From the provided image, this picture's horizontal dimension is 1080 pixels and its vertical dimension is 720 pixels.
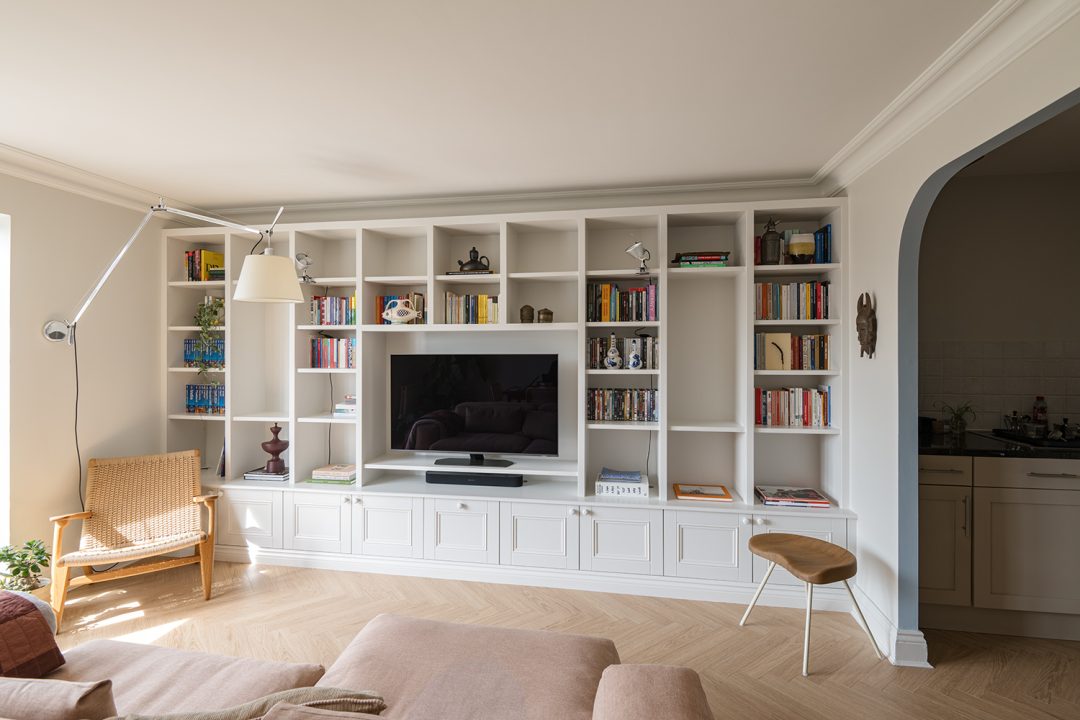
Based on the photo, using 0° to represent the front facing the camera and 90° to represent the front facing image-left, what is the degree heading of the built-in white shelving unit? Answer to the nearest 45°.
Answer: approximately 0°

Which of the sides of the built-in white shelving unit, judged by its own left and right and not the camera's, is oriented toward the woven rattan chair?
right

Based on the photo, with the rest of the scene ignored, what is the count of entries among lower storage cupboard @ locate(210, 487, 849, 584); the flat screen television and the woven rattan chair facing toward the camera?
3

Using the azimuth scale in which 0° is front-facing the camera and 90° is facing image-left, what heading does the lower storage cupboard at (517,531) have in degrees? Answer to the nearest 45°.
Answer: approximately 0°

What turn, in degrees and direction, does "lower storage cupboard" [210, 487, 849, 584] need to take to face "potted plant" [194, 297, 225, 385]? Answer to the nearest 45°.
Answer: approximately 90° to its right

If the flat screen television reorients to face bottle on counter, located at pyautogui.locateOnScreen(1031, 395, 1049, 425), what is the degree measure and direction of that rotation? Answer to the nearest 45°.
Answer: approximately 90° to its left

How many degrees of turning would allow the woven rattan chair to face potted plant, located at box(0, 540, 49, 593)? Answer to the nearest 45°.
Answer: approximately 45° to its right

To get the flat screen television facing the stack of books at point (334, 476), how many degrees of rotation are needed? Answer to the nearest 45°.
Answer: approximately 90° to its right

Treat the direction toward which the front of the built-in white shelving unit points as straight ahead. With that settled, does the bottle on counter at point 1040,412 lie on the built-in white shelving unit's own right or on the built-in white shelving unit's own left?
on the built-in white shelving unit's own left

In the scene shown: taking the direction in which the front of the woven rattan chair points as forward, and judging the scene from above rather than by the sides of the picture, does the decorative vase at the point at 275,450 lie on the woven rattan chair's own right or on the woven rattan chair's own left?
on the woven rattan chair's own left
